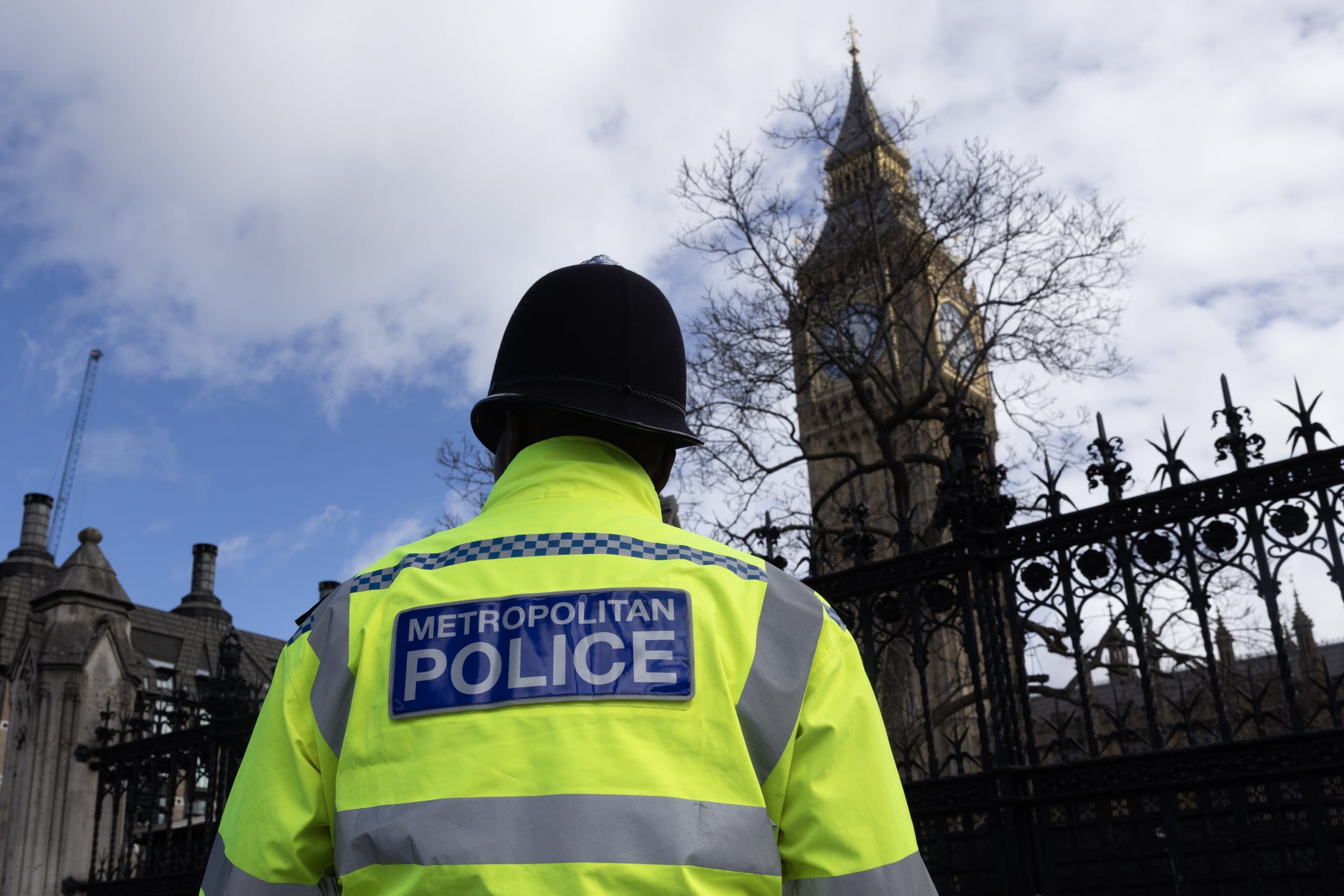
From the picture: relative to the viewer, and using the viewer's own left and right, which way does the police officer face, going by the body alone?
facing away from the viewer

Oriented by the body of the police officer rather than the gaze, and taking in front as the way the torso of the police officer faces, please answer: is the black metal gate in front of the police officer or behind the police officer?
in front

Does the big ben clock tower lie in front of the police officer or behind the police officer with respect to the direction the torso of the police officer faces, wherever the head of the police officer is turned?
in front

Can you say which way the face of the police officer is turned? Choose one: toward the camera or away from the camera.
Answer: away from the camera
